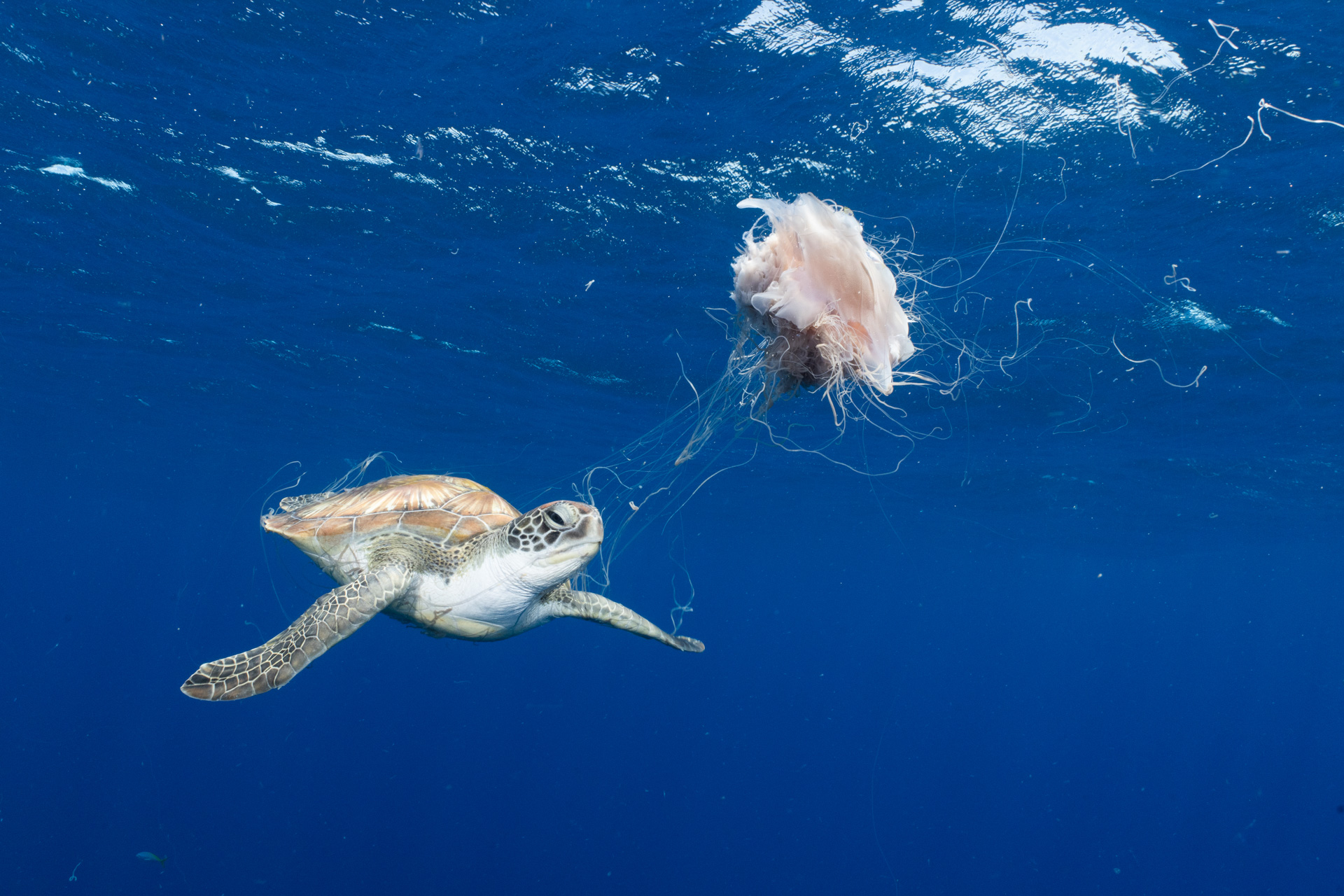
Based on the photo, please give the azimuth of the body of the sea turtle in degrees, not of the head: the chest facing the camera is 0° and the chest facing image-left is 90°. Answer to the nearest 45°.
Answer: approximately 315°
